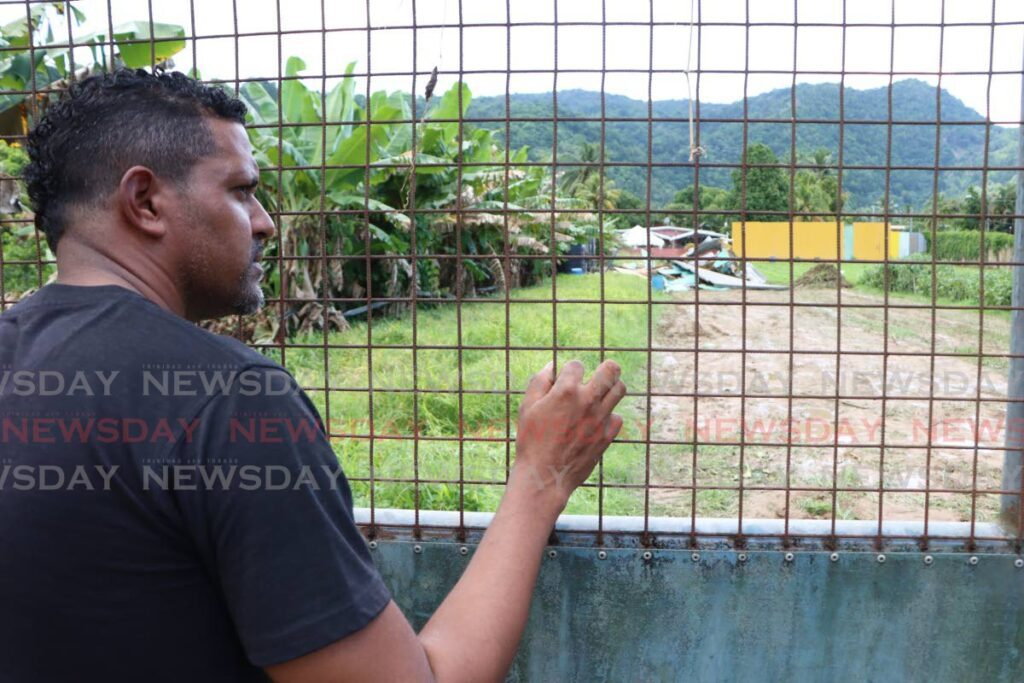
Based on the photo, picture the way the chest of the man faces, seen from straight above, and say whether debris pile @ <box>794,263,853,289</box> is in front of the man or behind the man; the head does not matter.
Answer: in front

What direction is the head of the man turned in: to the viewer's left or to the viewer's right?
to the viewer's right

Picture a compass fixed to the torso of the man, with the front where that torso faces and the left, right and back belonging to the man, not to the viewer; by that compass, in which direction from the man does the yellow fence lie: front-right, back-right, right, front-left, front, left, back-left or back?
front

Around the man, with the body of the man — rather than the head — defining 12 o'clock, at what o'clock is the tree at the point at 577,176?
The tree is roughly at 11 o'clock from the man.

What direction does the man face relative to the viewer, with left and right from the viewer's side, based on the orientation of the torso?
facing away from the viewer and to the right of the viewer

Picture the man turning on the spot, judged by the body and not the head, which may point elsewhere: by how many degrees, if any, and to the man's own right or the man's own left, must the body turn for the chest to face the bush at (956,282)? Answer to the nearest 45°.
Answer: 0° — they already face it
